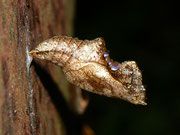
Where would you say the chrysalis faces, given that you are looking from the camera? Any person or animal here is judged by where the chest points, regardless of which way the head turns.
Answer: facing to the right of the viewer
